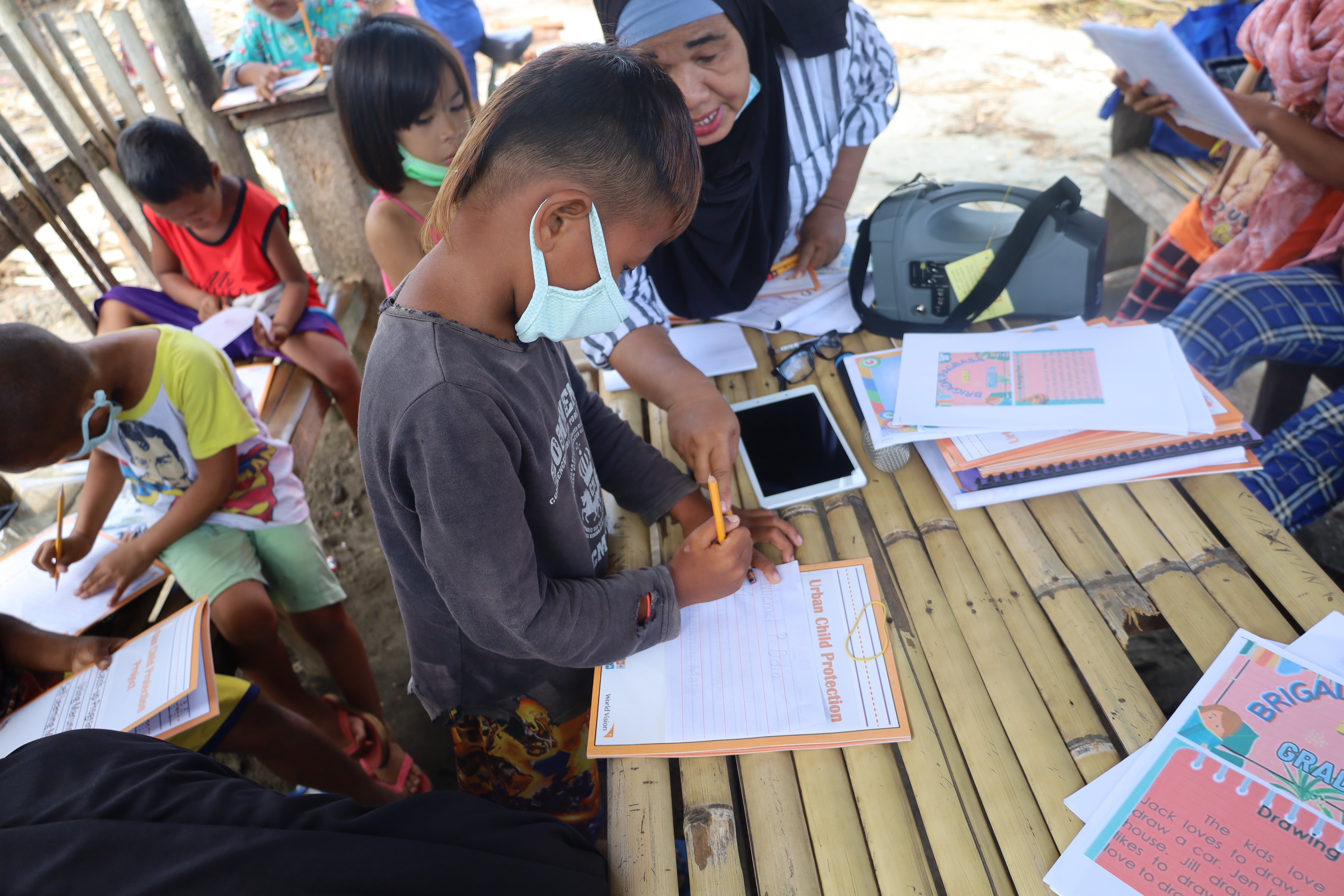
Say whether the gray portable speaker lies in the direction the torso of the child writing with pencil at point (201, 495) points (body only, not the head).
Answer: no

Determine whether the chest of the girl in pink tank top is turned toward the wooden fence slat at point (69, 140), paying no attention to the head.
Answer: no

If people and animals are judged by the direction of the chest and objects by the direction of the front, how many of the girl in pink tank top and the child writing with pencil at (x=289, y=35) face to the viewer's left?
0

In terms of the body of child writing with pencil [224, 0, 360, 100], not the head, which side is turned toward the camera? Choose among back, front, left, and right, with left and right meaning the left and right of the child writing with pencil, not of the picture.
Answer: front

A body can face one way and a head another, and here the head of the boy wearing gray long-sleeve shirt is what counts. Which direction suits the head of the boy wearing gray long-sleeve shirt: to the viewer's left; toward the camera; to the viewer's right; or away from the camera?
to the viewer's right

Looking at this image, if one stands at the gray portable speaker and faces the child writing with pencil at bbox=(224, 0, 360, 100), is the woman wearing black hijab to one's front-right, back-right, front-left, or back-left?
front-left

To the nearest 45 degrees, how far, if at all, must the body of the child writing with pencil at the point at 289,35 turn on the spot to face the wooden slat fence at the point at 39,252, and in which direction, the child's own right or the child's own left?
approximately 45° to the child's own right

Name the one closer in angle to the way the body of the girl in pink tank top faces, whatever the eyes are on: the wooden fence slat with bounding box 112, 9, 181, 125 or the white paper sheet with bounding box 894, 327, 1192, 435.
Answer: the white paper sheet

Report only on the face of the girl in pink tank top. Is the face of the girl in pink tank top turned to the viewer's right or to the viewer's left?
to the viewer's right

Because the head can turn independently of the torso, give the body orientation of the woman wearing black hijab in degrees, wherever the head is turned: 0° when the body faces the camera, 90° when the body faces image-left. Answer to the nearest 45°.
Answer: approximately 45°

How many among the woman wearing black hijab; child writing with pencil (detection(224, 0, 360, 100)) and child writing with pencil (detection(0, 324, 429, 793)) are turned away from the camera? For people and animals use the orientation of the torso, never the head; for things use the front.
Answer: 0

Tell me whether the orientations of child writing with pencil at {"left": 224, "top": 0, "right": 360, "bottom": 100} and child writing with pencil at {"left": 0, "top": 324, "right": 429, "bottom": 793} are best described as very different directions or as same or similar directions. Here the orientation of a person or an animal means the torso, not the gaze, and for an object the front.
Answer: same or similar directions

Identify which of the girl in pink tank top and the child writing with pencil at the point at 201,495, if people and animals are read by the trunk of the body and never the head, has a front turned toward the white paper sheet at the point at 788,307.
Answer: the girl in pink tank top

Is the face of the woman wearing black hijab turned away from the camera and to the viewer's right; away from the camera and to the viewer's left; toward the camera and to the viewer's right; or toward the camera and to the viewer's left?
toward the camera and to the viewer's left

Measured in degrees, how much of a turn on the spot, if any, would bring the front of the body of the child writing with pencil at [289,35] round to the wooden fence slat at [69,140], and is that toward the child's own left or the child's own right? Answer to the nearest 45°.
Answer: approximately 45° to the child's own right
